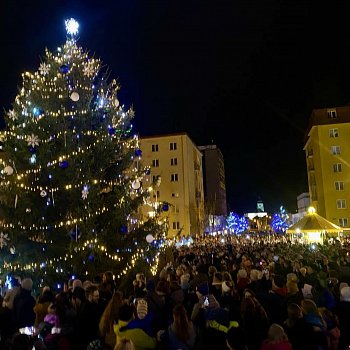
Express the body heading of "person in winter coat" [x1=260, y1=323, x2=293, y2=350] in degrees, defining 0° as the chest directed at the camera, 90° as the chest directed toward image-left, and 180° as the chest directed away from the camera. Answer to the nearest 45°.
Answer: approximately 180°

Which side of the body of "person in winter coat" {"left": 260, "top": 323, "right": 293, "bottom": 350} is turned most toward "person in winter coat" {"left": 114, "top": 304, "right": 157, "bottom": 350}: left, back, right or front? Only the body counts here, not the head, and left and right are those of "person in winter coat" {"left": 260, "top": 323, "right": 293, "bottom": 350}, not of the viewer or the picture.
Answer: left

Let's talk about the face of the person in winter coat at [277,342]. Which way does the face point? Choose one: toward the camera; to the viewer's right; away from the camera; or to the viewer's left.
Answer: away from the camera

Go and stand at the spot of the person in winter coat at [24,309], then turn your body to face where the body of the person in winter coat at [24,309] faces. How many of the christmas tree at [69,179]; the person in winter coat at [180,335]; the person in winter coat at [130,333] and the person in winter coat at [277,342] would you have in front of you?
1

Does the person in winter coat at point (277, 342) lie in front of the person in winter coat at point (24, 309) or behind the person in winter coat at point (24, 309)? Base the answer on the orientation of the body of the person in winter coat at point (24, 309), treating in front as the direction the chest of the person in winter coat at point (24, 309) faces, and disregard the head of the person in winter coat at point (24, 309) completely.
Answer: behind

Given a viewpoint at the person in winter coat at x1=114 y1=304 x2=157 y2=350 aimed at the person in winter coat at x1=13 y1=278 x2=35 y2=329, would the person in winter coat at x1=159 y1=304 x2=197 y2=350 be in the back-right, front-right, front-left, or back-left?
back-right

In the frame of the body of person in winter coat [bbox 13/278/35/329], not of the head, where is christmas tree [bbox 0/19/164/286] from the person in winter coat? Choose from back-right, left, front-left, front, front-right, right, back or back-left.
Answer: front

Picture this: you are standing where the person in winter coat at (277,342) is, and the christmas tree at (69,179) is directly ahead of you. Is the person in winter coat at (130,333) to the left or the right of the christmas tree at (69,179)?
left

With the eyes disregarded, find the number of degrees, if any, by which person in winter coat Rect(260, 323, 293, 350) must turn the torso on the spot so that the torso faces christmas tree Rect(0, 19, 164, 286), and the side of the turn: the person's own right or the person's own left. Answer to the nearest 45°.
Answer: approximately 45° to the person's own left

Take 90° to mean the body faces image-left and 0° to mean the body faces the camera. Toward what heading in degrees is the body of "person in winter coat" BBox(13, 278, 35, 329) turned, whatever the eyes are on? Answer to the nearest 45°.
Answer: approximately 180°

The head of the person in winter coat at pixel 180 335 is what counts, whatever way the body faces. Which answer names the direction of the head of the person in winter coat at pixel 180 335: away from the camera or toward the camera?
away from the camera

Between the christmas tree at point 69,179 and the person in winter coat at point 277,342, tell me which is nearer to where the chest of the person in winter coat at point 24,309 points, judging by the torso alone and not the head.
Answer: the christmas tree
